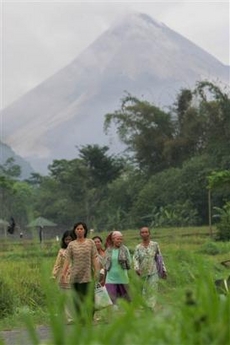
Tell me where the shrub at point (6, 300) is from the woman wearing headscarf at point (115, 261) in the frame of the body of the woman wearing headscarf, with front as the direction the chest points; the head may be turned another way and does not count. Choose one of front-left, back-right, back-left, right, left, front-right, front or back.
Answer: back-right

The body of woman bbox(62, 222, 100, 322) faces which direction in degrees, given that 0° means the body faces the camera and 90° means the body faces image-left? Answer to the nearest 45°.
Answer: approximately 0°

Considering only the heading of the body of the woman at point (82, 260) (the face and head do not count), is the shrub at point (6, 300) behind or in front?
behind

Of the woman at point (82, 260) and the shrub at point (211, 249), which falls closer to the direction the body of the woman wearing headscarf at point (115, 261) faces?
the woman

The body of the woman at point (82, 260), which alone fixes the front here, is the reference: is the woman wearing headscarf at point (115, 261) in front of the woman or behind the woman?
behind

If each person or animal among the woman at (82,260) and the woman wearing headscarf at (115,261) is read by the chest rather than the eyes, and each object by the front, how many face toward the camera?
2

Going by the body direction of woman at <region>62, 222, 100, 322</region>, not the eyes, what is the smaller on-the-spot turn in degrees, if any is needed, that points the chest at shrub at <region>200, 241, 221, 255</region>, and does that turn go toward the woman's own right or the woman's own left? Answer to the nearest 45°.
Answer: approximately 180°
